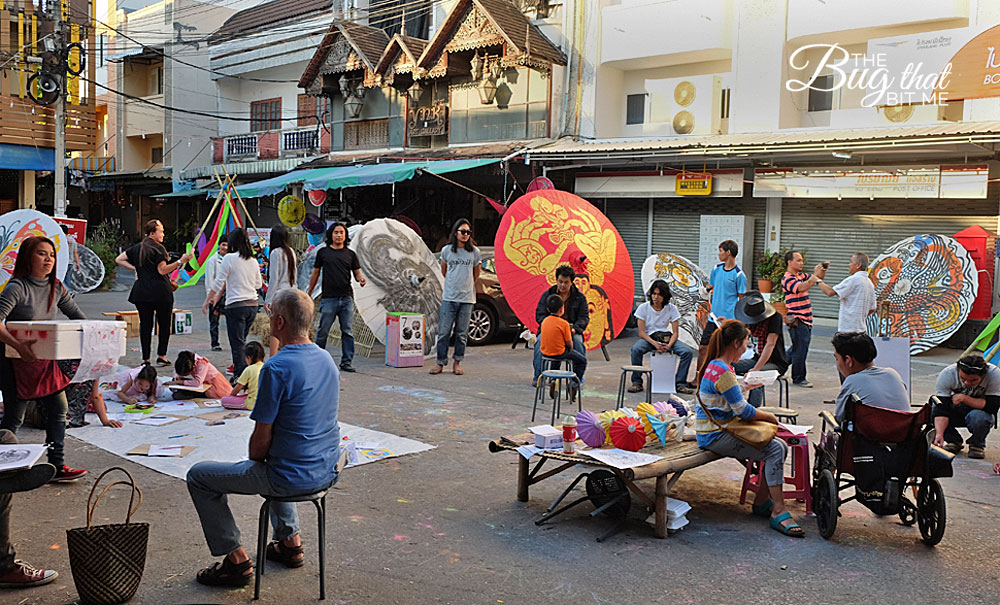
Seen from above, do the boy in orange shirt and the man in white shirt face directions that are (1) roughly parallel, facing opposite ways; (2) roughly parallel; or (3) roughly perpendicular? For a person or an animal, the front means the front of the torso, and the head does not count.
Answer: roughly perpendicular

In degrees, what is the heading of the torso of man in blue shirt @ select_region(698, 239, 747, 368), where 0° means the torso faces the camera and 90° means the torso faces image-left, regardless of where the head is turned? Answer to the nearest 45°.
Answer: approximately 45°

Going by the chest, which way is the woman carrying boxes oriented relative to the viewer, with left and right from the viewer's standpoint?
facing the viewer and to the right of the viewer

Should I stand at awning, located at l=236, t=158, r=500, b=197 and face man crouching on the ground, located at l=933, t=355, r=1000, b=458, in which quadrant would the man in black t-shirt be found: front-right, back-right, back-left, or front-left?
front-right

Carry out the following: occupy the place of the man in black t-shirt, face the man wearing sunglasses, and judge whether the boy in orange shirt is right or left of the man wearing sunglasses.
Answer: right

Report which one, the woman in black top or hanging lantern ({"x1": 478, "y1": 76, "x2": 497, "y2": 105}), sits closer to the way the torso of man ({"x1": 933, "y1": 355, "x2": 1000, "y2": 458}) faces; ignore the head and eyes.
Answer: the woman in black top

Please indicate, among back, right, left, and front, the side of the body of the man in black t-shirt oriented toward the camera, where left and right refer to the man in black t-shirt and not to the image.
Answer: front

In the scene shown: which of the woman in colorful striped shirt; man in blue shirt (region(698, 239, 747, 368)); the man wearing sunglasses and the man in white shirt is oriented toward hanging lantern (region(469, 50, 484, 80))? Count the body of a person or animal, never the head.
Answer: the man in white shirt

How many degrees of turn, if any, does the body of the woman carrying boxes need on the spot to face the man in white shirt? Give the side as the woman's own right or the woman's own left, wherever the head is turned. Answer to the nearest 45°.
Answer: approximately 45° to the woman's own left

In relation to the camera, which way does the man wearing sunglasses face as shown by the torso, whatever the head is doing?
toward the camera
